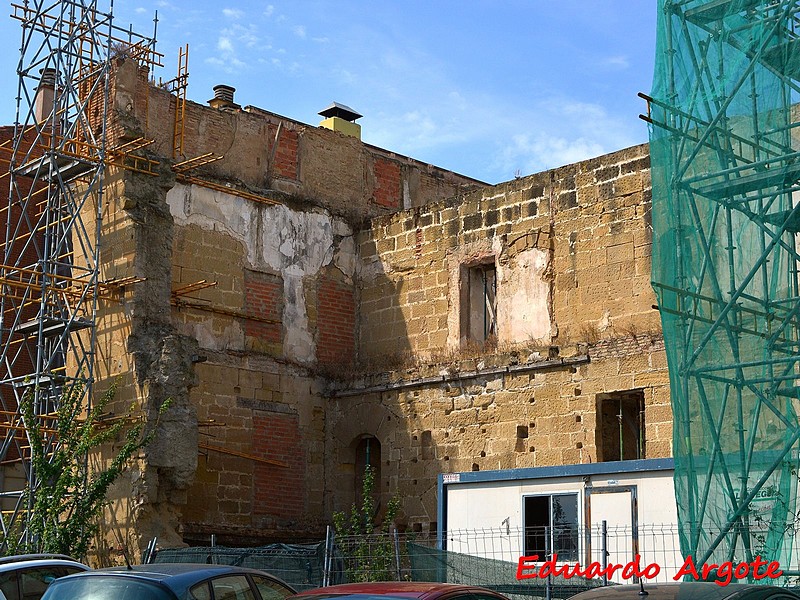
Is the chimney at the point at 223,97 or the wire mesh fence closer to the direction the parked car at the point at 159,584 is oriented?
the wire mesh fence

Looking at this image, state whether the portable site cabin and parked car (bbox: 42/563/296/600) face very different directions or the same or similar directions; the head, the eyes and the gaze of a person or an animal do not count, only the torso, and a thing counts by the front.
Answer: very different directions

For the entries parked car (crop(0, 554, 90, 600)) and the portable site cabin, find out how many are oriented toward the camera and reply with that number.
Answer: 1

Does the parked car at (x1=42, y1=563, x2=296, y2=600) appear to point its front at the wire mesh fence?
yes

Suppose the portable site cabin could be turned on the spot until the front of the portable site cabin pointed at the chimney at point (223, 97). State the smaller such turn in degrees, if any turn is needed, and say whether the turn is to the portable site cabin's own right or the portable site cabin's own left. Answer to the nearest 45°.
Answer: approximately 135° to the portable site cabin's own right
